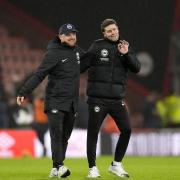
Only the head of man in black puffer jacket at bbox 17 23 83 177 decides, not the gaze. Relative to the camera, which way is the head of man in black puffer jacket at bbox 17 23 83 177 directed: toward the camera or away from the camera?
toward the camera

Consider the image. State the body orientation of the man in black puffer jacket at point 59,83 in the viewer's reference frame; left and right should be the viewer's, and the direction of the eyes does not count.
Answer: facing the viewer and to the right of the viewer

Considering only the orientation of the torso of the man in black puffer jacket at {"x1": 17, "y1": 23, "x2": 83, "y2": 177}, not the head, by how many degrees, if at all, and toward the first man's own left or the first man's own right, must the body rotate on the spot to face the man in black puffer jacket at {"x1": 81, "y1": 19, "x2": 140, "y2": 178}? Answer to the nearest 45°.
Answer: approximately 45° to the first man's own left
